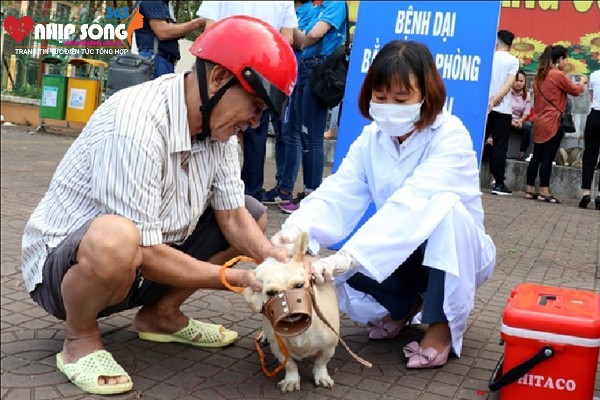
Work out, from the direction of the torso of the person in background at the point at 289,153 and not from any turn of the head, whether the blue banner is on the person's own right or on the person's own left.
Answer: on the person's own left

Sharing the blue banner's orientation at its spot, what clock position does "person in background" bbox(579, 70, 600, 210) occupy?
The person in background is roughly at 7 o'clock from the blue banner.

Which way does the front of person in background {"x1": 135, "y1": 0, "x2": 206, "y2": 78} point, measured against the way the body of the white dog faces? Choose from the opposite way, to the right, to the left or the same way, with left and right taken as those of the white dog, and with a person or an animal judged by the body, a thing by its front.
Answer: to the left

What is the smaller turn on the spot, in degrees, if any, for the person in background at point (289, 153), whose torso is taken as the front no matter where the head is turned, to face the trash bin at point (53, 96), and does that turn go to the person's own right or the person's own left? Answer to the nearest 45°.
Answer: approximately 45° to the person's own right

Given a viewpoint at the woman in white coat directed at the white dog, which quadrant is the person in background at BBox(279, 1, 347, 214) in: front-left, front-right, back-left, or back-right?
back-right

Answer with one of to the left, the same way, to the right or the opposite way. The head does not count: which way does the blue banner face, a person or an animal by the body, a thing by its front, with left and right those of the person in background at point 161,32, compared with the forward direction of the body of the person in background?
to the right

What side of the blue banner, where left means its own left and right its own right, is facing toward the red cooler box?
front

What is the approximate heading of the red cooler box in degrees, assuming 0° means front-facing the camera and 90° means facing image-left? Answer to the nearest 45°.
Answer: approximately 0°

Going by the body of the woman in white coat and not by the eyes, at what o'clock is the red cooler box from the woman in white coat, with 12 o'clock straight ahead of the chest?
The red cooler box is roughly at 9 o'clock from the woman in white coat.
